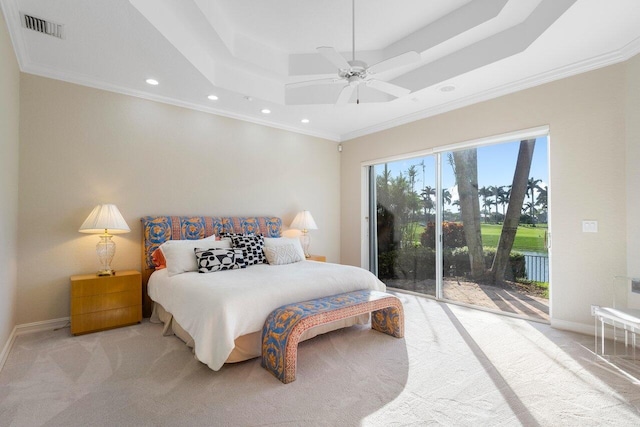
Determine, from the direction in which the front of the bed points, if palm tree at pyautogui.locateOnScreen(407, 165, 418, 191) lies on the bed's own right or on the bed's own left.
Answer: on the bed's own left

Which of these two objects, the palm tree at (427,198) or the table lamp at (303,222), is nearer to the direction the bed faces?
the palm tree

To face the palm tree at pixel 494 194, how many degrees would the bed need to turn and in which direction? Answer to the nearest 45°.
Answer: approximately 45° to its left

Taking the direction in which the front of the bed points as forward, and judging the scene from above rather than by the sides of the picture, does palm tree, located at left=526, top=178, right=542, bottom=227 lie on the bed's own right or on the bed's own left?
on the bed's own left

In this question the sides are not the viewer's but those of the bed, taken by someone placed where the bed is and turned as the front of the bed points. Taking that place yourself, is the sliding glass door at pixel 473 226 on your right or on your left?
on your left

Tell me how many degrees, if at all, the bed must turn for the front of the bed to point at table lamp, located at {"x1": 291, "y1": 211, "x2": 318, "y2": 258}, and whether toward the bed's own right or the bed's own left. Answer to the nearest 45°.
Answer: approximately 90° to the bed's own left

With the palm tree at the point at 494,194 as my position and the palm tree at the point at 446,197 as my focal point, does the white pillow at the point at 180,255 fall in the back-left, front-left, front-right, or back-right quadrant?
front-left

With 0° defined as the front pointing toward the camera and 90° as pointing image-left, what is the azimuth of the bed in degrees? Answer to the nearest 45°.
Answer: approximately 315°
